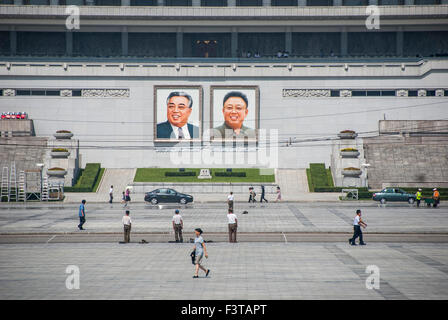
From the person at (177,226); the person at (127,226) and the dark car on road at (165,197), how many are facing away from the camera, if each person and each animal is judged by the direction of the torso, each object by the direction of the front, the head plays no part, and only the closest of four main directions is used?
2

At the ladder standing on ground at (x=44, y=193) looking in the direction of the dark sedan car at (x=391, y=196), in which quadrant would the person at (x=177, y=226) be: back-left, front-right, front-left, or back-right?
front-right

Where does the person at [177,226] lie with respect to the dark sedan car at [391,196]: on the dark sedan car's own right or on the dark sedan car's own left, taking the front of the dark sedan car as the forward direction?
on the dark sedan car's own right

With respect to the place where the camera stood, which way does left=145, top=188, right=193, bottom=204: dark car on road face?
facing to the right of the viewer

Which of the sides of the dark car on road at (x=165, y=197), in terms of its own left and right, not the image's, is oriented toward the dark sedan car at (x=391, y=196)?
front

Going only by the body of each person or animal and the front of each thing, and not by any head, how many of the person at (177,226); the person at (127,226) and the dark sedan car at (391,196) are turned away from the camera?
2

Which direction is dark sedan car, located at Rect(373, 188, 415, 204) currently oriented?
to the viewer's right

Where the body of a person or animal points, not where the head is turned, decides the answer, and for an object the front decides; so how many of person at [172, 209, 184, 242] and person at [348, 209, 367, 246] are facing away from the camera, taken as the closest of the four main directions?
1

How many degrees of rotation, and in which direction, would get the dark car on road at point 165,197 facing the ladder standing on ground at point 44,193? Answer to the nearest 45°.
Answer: approximately 180°

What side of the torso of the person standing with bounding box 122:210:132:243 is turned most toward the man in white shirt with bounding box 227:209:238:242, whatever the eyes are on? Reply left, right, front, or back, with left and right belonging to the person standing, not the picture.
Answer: right

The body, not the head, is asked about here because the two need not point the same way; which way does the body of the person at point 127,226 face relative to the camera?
away from the camera

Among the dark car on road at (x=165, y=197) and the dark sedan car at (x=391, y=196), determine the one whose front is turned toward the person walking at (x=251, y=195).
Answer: the dark car on road

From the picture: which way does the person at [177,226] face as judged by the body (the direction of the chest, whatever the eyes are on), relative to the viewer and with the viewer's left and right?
facing away from the viewer

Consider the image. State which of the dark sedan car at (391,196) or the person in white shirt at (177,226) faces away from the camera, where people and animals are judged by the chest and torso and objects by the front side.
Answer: the person in white shirt
